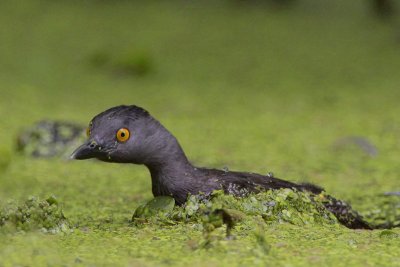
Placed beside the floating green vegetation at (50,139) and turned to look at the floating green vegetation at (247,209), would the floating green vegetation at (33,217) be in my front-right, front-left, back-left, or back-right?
front-right

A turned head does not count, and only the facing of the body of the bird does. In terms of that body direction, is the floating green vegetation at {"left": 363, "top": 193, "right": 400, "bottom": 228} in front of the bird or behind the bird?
behind

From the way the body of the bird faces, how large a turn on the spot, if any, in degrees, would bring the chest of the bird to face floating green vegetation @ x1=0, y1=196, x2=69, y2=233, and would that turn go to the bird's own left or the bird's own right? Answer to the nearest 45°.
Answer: approximately 45° to the bird's own left

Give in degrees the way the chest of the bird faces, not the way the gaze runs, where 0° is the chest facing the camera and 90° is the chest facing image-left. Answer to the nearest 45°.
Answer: approximately 90°
